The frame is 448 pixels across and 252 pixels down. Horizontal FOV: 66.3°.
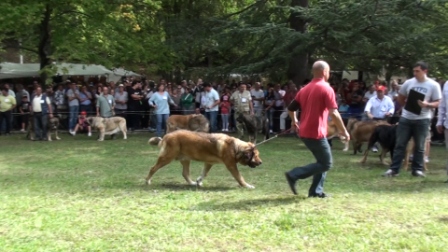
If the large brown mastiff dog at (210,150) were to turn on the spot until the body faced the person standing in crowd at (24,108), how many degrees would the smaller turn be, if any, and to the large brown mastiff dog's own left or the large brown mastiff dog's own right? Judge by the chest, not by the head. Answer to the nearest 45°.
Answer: approximately 135° to the large brown mastiff dog's own left

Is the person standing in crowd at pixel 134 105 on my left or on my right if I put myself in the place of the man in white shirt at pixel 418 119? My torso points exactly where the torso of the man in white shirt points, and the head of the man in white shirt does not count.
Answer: on my right

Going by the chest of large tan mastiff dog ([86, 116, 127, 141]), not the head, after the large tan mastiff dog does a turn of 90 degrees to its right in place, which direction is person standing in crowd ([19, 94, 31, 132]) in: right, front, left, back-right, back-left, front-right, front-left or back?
front-left

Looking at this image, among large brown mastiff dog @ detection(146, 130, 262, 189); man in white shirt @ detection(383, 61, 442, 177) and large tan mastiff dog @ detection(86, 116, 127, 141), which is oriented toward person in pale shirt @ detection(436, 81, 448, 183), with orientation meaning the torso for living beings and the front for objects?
large brown mastiff dog @ detection(146, 130, 262, 189)

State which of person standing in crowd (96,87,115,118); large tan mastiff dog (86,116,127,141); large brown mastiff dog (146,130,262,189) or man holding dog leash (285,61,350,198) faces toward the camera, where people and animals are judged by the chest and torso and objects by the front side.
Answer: the person standing in crowd

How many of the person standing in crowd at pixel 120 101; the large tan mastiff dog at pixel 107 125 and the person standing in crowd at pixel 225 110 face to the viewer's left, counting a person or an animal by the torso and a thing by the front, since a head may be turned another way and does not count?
1

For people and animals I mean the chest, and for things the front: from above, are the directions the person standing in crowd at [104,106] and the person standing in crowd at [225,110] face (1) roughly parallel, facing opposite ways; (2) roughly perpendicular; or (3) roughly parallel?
roughly parallel

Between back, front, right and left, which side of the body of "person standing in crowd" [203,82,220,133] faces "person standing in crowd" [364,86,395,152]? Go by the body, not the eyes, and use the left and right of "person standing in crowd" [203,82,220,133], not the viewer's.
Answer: left

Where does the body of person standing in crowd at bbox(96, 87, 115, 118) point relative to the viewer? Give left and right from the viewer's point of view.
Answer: facing the viewer

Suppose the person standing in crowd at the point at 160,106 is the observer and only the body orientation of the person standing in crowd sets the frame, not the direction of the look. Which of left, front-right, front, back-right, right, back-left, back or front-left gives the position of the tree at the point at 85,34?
back-right

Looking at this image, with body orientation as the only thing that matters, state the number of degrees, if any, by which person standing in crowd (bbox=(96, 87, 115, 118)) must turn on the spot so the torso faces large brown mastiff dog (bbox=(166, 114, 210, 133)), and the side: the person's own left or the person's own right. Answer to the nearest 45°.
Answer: approximately 45° to the person's own left

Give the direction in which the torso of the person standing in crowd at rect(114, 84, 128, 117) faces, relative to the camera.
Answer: toward the camera

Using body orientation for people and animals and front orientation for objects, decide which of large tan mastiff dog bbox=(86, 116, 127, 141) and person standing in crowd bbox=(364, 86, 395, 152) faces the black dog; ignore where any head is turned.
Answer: the person standing in crowd
